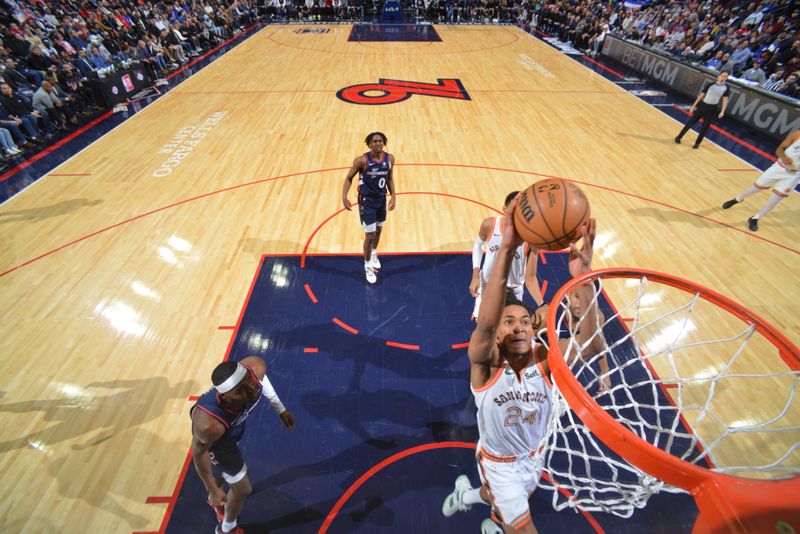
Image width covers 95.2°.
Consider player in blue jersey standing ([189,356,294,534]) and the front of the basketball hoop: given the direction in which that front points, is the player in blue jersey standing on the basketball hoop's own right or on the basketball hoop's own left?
on the basketball hoop's own left

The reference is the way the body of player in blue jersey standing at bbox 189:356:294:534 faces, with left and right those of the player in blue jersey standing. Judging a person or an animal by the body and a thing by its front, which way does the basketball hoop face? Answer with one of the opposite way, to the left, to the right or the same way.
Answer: to the left

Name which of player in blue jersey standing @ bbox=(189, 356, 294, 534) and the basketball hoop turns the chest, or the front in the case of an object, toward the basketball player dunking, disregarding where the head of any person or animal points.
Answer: the player in blue jersey standing

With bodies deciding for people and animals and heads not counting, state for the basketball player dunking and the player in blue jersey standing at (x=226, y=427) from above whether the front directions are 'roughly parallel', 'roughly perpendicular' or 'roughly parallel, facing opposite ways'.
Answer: roughly perpendicular

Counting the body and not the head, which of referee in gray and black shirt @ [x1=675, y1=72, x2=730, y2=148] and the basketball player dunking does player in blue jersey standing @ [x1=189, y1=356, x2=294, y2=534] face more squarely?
the basketball player dunking

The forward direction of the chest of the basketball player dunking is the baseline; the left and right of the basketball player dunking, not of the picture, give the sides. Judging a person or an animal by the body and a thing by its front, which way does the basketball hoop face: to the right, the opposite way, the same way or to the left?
the opposite way

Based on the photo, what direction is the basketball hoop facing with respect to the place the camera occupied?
facing away from the viewer and to the left of the viewer

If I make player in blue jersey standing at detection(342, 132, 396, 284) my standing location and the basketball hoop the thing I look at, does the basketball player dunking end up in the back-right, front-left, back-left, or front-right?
front-right

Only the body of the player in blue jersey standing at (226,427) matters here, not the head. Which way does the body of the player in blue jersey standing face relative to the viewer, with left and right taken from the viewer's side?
facing the viewer and to the right of the viewer

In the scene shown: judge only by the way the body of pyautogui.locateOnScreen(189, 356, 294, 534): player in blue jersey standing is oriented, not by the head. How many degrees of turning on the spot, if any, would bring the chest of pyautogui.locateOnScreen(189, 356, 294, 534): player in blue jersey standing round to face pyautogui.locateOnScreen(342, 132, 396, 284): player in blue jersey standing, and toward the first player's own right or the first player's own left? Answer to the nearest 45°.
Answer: approximately 90° to the first player's own left

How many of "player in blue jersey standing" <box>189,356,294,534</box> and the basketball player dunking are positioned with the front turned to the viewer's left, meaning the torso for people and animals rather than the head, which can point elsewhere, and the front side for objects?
0

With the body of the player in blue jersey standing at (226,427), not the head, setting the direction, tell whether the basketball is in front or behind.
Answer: in front

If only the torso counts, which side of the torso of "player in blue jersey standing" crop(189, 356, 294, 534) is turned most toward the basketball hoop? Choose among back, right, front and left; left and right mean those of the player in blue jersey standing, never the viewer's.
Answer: front

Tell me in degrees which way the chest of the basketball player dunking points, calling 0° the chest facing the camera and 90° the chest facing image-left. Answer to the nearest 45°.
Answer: approximately 315°
